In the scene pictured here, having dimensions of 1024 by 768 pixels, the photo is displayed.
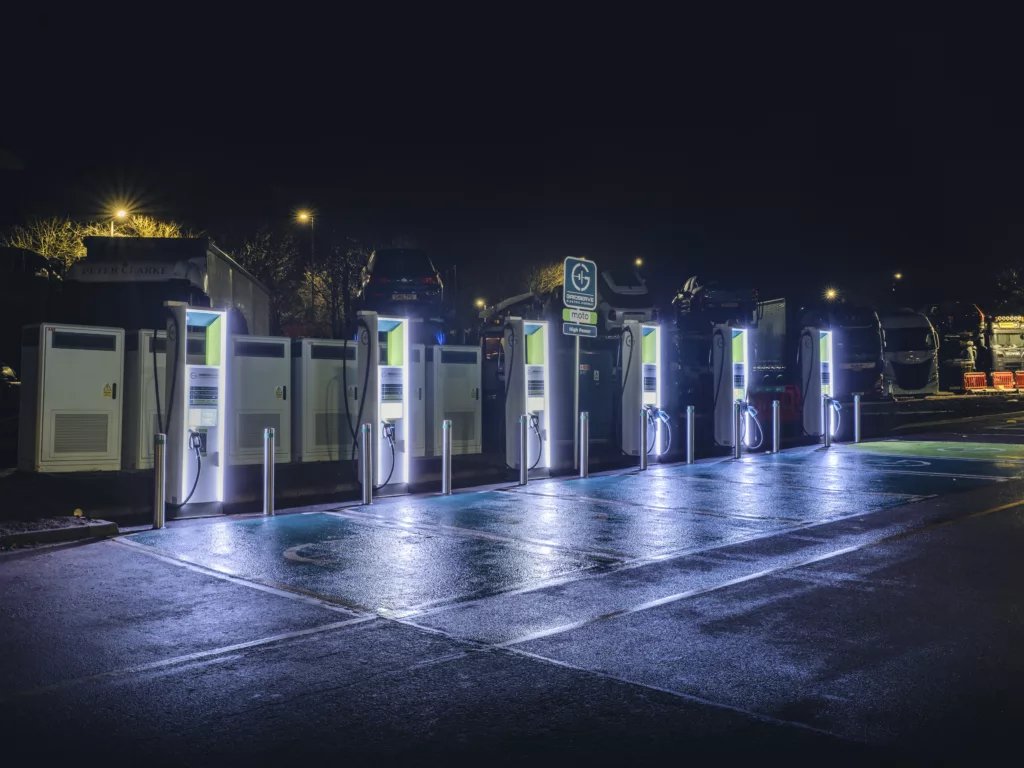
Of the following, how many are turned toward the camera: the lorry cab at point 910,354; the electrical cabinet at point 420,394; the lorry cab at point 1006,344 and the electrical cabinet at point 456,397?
4

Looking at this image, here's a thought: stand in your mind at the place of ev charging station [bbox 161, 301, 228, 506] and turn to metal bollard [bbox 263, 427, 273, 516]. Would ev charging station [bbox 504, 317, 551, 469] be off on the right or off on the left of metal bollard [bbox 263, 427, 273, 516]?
left

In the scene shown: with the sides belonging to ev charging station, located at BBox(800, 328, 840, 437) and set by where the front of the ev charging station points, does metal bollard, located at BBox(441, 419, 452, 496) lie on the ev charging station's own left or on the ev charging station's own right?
on the ev charging station's own right

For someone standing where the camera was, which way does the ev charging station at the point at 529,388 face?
facing the viewer and to the right of the viewer

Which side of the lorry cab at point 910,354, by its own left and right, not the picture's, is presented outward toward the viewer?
front

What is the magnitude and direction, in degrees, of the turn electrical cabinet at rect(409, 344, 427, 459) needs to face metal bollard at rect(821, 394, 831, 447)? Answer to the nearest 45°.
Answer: approximately 90° to its left

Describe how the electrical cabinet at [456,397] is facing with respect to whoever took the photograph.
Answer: facing the viewer

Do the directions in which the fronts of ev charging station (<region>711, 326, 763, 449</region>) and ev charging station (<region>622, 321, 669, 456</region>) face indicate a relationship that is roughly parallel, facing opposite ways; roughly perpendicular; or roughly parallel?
roughly parallel

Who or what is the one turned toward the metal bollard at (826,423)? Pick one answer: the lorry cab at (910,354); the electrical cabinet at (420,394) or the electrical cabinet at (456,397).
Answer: the lorry cab

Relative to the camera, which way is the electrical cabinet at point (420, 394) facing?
toward the camera

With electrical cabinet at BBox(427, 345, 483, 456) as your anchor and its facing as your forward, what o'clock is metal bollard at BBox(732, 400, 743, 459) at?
The metal bollard is roughly at 9 o'clock from the electrical cabinet.

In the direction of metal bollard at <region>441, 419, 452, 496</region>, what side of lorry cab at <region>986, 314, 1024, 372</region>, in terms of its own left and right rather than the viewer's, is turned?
front

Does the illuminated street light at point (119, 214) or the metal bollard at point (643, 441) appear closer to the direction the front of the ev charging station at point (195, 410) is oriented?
the metal bollard

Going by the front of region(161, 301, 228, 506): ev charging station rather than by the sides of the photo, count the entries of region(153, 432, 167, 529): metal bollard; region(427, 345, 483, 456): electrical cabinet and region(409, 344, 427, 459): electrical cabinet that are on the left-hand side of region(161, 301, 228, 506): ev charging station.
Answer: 2

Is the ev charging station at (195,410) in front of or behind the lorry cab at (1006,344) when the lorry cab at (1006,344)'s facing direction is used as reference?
in front
